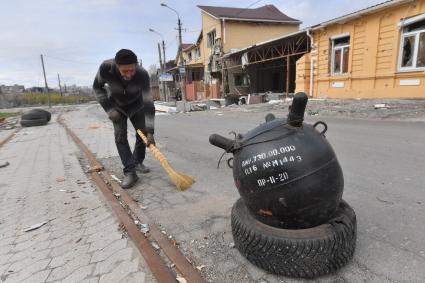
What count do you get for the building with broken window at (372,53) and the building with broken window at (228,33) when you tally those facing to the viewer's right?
0

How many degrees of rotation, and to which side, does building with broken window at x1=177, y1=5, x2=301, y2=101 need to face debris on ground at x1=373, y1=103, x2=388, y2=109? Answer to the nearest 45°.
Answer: approximately 45° to its left

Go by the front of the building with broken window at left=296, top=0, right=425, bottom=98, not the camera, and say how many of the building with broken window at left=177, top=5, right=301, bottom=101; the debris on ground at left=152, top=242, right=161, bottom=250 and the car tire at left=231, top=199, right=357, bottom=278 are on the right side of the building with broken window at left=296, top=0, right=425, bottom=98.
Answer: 1

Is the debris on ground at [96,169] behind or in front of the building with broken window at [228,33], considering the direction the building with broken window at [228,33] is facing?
in front

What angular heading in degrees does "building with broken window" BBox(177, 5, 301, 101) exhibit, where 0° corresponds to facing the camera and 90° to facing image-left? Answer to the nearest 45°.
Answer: approximately 45°

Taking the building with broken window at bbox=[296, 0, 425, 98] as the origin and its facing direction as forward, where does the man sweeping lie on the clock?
The man sweeping is roughly at 11 o'clock from the building with broken window.

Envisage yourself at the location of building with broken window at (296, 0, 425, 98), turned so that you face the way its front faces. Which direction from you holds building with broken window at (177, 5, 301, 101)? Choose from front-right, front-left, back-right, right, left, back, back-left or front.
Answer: right

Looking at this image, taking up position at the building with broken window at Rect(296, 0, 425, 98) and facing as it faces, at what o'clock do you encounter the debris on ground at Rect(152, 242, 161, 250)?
The debris on ground is roughly at 11 o'clock from the building with broken window.

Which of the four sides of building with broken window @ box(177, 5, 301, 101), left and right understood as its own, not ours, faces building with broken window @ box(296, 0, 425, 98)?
left

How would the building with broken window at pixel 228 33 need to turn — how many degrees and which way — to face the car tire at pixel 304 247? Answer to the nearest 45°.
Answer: approximately 45° to its left

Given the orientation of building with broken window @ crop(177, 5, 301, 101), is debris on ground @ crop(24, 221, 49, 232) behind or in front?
in front

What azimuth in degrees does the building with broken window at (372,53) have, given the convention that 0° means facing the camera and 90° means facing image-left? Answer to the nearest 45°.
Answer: approximately 45°

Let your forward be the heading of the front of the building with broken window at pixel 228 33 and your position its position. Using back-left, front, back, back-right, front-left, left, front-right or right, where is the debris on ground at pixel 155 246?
front-left
